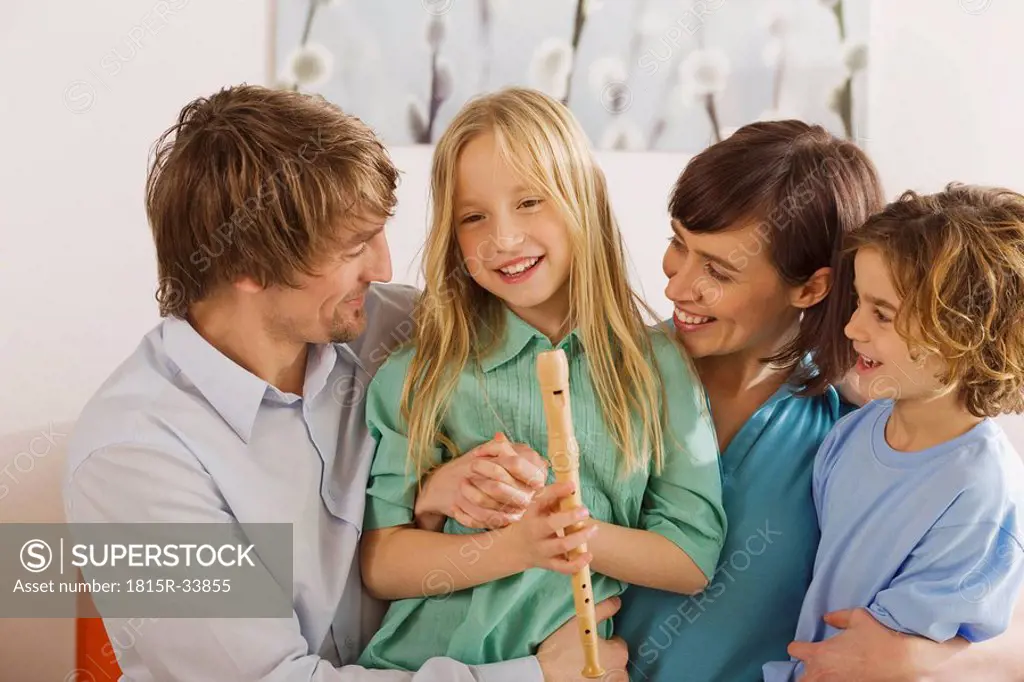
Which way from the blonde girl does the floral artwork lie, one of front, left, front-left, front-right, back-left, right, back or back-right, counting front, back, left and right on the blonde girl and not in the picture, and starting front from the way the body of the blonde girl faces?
back

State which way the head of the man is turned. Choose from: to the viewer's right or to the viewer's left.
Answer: to the viewer's right

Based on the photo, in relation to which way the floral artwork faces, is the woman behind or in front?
in front

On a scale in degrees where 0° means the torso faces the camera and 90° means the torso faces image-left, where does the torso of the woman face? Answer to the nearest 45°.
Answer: approximately 45°

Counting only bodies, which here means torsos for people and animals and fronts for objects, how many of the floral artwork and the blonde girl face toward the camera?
2

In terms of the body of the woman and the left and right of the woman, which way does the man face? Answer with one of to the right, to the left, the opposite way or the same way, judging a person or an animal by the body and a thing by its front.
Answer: to the left

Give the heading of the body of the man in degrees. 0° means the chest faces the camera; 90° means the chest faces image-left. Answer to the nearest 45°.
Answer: approximately 315°
